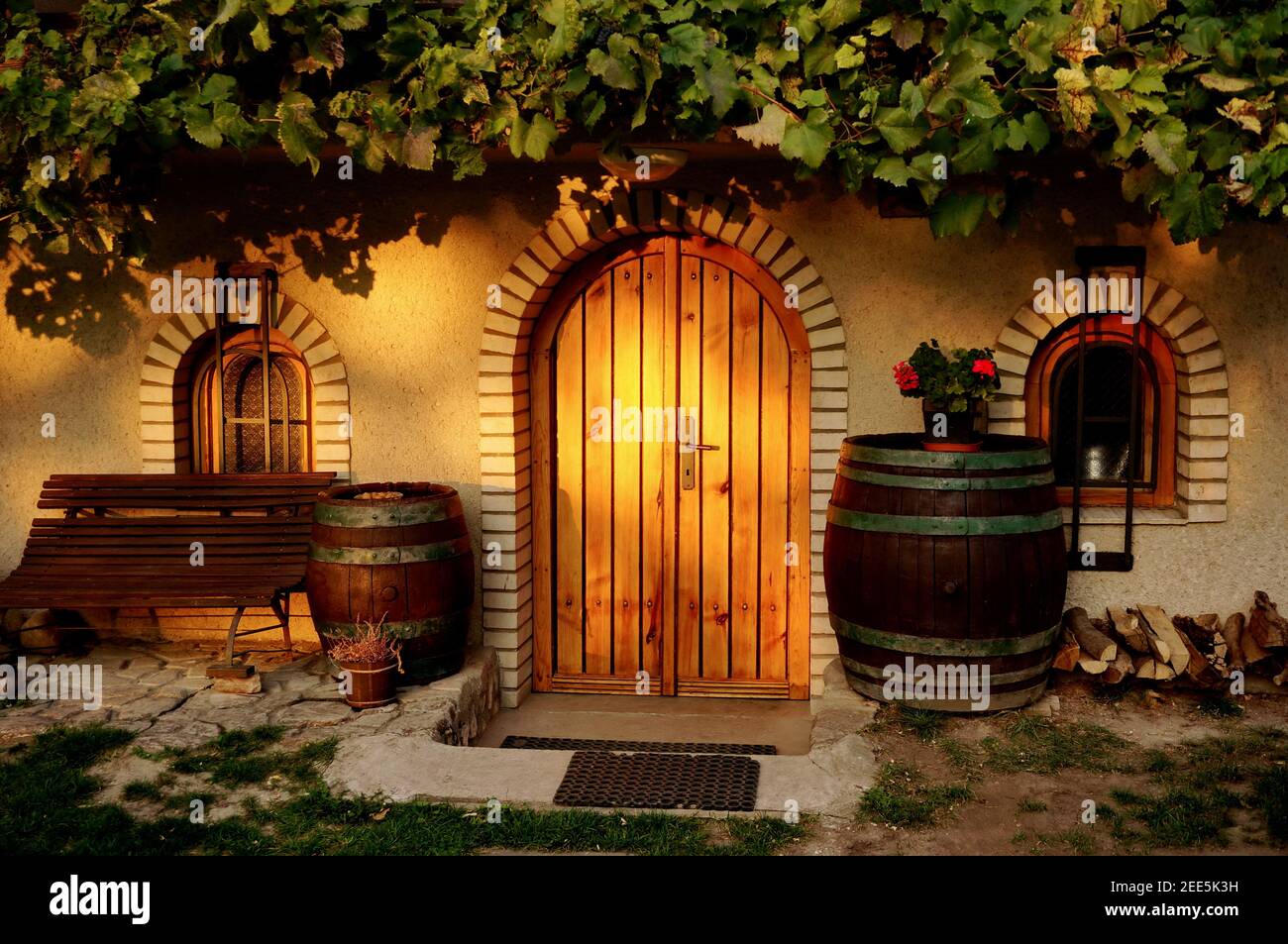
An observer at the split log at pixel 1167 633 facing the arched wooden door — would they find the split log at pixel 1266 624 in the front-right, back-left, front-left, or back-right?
back-right

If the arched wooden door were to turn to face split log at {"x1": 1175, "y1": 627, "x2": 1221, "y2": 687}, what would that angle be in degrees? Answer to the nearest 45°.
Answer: approximately 90° to its left

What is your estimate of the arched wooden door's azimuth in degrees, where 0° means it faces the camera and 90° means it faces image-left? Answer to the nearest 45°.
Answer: approximately 0°

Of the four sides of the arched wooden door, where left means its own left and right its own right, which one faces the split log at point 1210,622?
left

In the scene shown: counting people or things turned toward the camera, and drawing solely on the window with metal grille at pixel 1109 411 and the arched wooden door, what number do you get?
2

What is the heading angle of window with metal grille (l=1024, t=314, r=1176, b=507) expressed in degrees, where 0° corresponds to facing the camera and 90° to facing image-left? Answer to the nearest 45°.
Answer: approximately 0°
